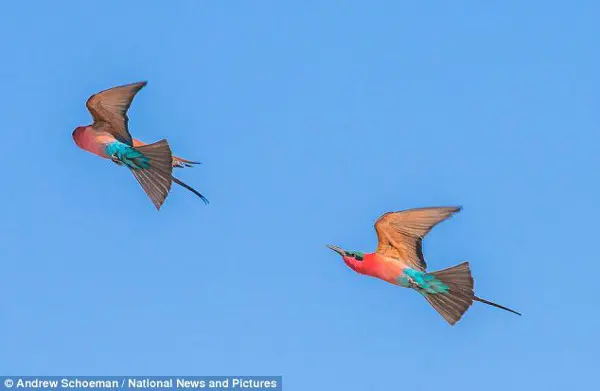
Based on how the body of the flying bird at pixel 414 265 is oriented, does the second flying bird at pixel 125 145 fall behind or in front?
in front

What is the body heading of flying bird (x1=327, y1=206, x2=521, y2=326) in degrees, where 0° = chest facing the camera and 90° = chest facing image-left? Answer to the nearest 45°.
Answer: approximately 90°

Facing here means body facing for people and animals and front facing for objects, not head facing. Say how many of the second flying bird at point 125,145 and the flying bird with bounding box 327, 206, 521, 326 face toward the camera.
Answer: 0

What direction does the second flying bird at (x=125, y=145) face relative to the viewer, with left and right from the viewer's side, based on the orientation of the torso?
facing away from the viewer and to the left of the viewer

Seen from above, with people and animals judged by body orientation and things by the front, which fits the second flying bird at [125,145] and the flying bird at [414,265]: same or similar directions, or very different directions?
same or similar directions

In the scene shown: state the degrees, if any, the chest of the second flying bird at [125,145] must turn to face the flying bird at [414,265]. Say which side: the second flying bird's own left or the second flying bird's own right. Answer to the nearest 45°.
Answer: approximately 135° to the second flying bird's own right
